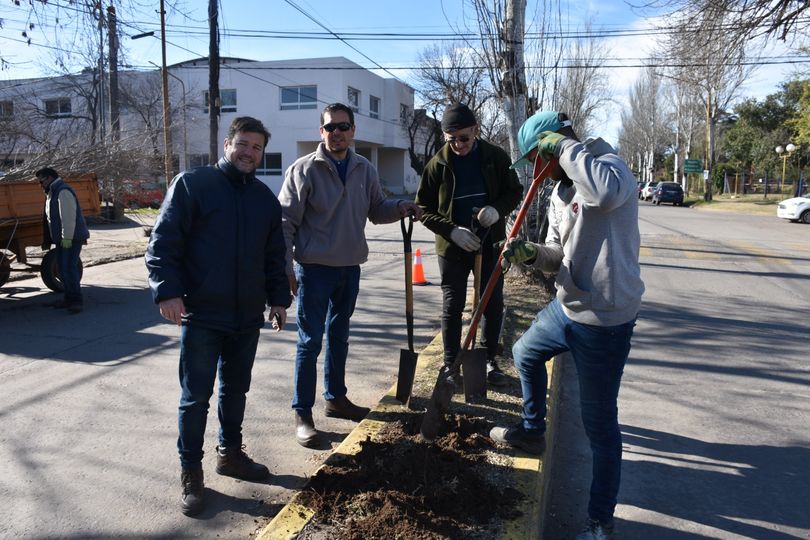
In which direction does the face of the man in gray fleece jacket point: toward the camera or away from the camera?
toward the camera

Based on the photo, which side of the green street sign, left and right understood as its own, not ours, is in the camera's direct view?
front

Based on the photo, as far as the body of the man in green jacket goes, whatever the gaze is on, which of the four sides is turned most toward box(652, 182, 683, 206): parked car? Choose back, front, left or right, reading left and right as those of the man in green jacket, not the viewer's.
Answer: back

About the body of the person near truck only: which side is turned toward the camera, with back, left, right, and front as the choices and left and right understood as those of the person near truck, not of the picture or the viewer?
left

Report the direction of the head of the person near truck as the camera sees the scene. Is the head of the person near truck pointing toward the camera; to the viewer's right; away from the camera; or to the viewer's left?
to the viewer's left

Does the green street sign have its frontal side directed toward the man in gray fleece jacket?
yes

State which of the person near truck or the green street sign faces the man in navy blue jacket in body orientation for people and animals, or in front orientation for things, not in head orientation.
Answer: the green street sign

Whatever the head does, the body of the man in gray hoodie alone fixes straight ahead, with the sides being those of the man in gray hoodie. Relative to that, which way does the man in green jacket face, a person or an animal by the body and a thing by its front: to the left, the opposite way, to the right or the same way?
to the left

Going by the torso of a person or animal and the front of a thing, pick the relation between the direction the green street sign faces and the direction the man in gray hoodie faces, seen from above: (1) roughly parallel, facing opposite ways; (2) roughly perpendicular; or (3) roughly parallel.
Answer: roughly perpendicular

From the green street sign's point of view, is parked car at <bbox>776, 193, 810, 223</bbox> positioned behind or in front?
in front

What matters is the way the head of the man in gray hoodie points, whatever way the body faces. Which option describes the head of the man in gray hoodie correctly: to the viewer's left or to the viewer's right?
to the viewer's left

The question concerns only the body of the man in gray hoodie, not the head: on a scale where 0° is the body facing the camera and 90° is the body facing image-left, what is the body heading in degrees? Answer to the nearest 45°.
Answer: approximately 90°

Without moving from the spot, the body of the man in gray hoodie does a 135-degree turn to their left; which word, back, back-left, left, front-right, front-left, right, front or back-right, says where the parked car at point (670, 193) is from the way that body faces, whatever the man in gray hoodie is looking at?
back-left

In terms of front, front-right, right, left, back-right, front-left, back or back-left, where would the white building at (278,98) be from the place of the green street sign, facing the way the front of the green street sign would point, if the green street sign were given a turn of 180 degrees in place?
back-left
